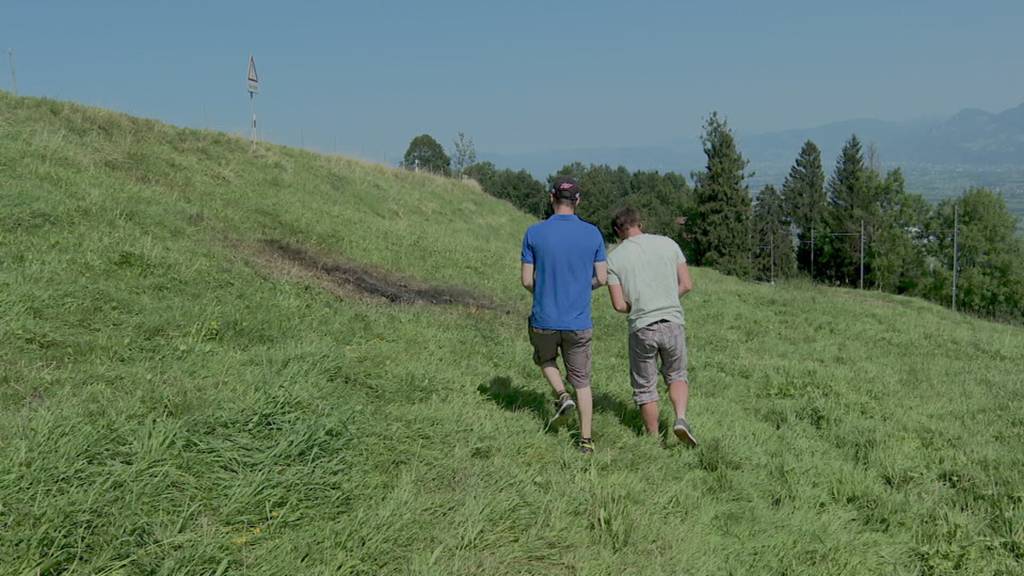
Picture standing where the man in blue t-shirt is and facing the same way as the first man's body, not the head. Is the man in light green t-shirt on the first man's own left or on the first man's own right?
on the first man's own right

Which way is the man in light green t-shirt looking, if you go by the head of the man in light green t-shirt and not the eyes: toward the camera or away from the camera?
away from the camera

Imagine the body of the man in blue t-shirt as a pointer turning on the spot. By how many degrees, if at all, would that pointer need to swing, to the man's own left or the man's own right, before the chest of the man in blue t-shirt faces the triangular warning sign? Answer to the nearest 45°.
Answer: approximately 45° to the man's own left

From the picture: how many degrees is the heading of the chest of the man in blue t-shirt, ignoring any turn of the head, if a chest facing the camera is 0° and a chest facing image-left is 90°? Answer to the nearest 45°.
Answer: approximately 180°

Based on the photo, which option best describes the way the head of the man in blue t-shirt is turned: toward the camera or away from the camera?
away from the camera
